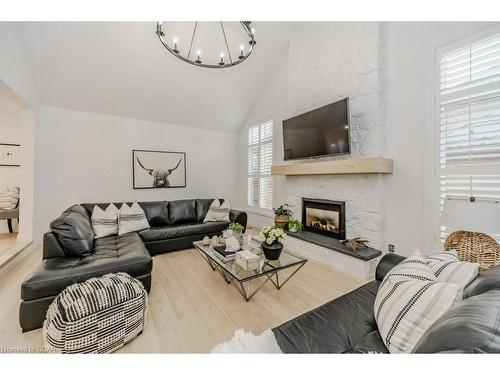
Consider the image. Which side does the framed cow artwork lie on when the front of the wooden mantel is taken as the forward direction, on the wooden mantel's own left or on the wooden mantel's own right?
on the wooden mantel's own right

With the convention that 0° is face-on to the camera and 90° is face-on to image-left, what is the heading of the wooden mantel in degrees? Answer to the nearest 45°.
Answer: approximately 45°

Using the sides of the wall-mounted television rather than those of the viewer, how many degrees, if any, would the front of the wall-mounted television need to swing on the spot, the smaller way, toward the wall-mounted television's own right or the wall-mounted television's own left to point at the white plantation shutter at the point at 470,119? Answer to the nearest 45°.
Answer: approximately 90° to the wall-mounted television's own left

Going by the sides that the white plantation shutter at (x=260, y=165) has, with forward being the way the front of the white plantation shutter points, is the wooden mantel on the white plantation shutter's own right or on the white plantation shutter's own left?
on the white plantation shutter's own left

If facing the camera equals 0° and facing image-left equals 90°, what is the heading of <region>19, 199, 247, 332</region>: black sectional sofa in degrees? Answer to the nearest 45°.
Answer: approximately 315°

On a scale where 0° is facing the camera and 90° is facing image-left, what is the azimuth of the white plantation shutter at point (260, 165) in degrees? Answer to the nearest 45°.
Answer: approximately 45°
